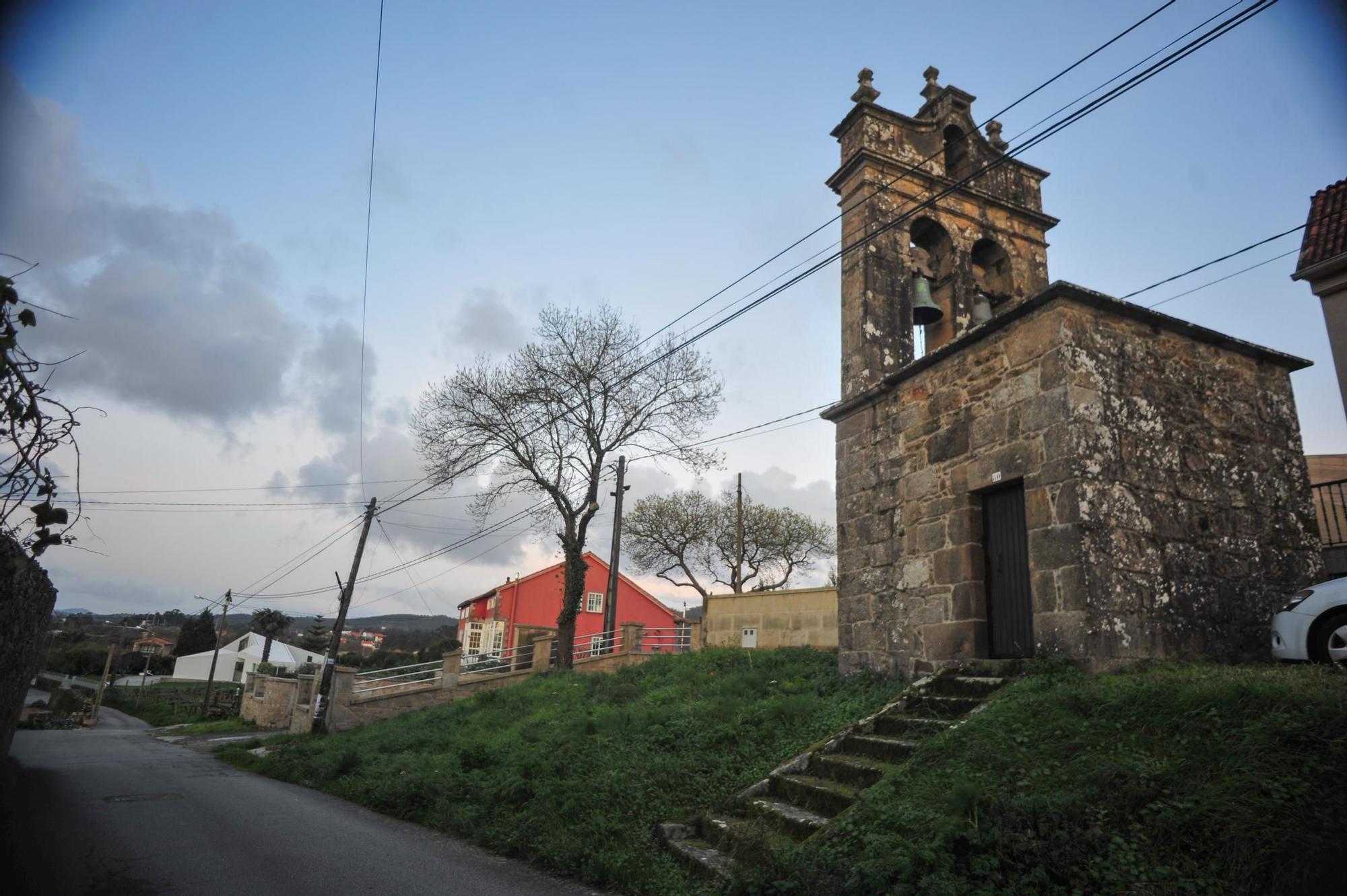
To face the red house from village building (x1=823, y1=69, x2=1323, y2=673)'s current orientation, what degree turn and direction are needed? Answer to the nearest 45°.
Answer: approximately 90° to its right

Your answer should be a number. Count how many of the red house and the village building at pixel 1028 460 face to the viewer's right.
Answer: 0

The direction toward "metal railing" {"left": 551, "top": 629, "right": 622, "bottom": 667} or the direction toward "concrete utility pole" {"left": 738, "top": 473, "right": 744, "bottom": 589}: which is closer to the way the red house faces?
the metal railing

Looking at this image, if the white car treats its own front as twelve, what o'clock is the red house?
The red house is roughly at 1 o'clock from the white car.

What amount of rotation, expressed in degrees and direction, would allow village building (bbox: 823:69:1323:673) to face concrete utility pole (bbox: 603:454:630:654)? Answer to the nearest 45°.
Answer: approximately 90° to its right

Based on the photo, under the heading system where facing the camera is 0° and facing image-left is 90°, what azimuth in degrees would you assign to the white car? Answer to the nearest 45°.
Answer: approximately 90°

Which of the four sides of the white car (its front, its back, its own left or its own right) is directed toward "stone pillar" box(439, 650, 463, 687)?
front

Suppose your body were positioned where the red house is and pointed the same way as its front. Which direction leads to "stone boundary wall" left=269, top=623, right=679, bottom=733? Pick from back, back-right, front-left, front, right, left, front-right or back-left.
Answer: front-left

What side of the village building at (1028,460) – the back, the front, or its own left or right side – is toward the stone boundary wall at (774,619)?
right

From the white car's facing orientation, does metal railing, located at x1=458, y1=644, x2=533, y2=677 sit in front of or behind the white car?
in front

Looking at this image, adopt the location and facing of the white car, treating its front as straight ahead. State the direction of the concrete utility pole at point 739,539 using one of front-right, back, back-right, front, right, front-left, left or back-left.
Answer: front-right
